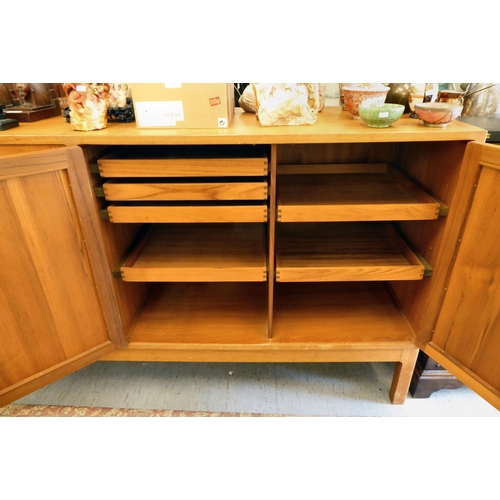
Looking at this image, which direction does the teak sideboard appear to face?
toward the camera
